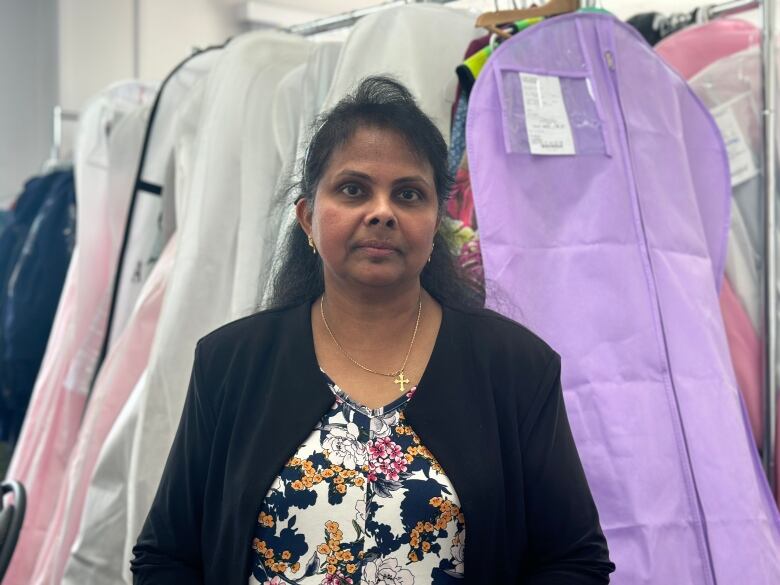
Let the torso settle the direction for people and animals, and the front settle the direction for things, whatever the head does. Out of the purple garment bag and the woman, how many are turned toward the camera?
2

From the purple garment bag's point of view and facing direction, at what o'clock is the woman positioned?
The woman is roughly at 1 o'clock from the purple garment bag.

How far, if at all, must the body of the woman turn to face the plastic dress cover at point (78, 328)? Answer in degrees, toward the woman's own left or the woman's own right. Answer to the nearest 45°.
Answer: approximately 135° to the woman's own right

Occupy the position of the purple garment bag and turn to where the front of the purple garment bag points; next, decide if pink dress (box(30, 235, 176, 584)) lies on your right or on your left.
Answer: on your right

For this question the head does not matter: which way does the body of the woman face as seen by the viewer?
toward the camera

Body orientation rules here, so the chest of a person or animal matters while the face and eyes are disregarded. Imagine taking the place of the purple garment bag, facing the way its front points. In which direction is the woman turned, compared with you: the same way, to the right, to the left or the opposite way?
the same way

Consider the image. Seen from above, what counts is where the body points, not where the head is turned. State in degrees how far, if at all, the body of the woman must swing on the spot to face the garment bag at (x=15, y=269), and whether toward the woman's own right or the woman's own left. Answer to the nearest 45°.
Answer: approximately 135° to the woman's own right

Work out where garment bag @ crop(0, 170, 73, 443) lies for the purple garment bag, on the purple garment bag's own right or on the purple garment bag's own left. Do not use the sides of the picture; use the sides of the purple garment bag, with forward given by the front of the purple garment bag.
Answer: on the purple garment bag's own right

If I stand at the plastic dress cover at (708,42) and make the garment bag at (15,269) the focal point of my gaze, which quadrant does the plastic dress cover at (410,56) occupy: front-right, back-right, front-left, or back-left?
front-left

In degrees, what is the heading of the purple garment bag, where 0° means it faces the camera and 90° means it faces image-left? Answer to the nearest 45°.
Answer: approximately 0°

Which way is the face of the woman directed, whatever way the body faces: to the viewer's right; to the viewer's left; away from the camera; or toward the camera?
toward the camera
